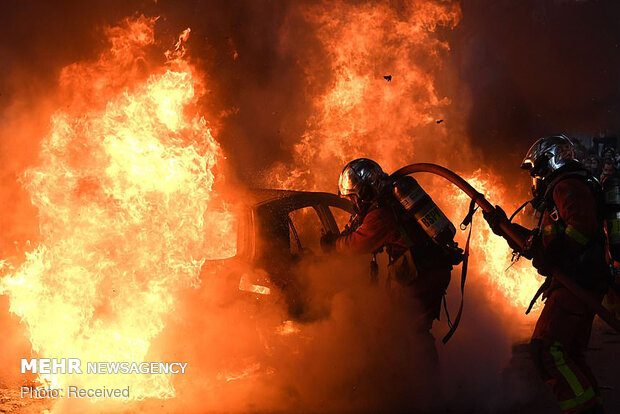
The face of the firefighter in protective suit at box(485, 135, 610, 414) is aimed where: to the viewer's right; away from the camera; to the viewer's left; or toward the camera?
to the viewer's left

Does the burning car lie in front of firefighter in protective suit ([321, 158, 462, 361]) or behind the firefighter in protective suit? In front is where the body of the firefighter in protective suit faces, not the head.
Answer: in front

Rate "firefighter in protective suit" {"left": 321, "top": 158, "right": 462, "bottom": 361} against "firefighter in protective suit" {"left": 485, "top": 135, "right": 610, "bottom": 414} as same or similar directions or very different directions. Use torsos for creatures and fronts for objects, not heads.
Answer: same or similar directions

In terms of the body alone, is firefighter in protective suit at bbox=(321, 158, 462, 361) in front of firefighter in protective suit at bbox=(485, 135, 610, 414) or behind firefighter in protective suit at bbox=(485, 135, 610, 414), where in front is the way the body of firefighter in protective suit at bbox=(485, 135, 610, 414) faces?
in front

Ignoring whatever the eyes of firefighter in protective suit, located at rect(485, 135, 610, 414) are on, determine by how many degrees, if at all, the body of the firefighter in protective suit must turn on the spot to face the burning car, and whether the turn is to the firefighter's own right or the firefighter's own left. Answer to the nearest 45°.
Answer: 0° — they already face it

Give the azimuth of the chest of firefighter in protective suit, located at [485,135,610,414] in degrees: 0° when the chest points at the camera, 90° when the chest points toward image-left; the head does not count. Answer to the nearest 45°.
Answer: approximately 90°

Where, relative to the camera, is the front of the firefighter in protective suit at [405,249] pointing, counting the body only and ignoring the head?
to the viewer's left

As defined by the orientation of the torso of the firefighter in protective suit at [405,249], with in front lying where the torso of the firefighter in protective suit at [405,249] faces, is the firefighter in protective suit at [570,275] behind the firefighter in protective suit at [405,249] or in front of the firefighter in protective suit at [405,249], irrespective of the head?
behind

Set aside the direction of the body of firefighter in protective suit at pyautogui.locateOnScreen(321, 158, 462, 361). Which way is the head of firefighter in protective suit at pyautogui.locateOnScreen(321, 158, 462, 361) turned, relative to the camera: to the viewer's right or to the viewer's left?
to the viewer's left

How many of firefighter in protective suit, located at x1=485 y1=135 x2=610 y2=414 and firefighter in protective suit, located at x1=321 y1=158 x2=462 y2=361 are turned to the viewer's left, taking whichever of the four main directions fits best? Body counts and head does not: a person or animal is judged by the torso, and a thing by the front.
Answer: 2

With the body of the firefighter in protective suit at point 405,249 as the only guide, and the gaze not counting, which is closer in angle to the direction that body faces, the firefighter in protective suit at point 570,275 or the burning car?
the burning car
